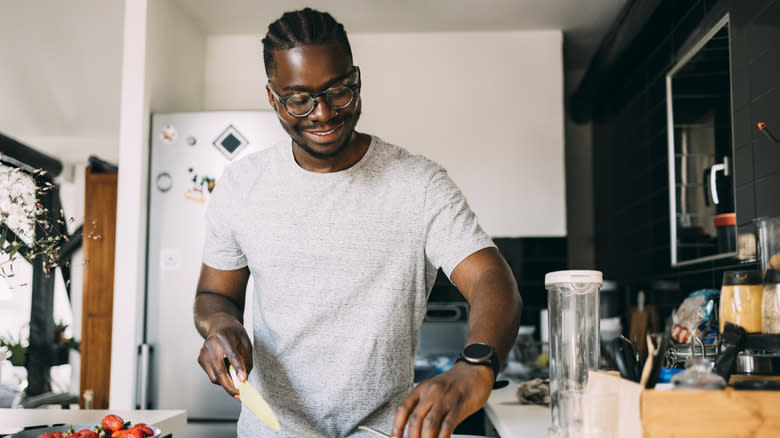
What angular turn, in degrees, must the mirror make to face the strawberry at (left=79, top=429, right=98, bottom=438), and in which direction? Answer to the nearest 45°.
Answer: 0° — it already faces it

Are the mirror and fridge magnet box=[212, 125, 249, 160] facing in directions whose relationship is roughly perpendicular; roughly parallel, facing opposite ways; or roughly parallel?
roughly perpendicular

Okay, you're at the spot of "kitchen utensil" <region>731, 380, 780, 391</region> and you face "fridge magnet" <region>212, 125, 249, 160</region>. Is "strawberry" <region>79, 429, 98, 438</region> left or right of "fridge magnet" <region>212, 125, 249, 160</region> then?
left

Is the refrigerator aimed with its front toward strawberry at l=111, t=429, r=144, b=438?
yes

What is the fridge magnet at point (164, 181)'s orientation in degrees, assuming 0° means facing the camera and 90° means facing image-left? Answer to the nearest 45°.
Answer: approximately 0°

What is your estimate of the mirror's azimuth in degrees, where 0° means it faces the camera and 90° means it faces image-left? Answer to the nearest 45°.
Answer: approximately 45°

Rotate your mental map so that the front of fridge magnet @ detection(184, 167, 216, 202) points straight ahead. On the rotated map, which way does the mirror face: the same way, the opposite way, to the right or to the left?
to the right

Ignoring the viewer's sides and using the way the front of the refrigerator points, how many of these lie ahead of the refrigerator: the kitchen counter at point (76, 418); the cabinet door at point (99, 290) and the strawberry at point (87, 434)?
2

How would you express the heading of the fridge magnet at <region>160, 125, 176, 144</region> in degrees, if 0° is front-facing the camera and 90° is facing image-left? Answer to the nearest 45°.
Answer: approximately 0°

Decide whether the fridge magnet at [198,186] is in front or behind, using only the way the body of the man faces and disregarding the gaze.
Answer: behind
